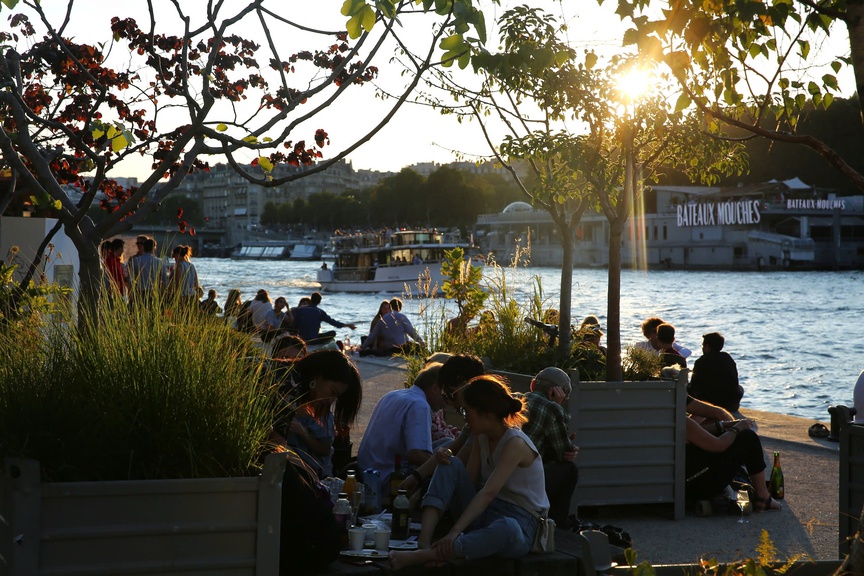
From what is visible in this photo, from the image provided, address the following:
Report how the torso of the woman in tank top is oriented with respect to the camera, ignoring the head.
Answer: to the viewer's left

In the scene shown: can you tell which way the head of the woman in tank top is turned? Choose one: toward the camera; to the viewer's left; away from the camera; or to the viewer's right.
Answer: to the viewer's left

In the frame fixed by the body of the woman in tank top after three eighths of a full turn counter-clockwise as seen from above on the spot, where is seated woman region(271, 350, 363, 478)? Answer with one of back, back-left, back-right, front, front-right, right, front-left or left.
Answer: back

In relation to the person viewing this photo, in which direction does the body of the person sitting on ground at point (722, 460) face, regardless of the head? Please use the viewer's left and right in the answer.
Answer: facing to the right of the viewer

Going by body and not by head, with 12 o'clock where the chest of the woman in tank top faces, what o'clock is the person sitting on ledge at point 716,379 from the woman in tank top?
The person sitting on ledge is roughly at 4 o'clock from the woman in tank top.

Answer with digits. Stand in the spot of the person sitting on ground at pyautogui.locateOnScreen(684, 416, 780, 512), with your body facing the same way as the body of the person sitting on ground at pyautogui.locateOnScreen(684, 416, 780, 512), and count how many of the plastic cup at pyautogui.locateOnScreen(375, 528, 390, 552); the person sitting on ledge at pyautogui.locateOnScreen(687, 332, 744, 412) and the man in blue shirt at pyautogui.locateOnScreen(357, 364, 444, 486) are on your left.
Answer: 1

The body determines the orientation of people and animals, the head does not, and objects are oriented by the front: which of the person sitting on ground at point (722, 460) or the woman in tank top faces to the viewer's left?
the woman in tank top

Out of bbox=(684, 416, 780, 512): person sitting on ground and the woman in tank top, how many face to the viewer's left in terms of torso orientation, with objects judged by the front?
1

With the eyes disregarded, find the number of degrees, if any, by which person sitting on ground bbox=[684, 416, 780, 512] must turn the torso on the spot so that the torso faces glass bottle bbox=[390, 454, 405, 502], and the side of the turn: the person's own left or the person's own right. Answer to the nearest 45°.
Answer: approximately 135° to the person's own right

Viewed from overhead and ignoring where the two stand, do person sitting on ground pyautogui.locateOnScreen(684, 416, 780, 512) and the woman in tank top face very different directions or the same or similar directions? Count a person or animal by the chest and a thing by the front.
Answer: very different directions
